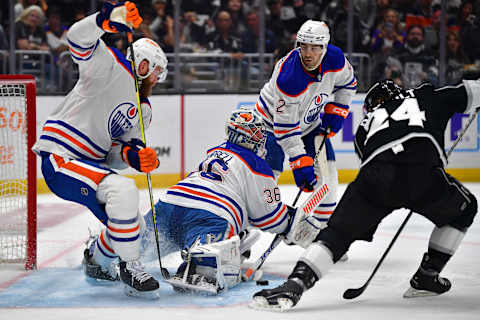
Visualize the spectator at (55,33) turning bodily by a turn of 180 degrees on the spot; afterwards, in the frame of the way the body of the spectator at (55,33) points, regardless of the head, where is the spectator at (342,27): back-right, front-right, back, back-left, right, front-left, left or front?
right

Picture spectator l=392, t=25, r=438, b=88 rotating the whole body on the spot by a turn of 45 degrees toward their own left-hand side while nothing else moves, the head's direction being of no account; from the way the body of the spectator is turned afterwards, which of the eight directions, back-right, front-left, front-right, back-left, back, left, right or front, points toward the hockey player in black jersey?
front-right

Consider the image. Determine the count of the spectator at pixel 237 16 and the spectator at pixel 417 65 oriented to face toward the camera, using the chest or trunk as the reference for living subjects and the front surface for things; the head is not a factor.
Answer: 2

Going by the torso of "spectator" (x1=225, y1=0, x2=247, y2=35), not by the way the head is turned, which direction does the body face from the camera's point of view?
toward the camera

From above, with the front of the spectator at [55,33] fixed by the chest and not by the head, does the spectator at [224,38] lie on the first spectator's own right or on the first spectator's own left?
on the first spectator's own left

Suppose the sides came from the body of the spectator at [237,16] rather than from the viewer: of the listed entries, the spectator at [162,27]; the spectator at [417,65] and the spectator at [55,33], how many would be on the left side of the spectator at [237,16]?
1

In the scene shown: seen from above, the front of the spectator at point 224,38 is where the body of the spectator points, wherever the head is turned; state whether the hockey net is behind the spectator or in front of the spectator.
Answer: in front

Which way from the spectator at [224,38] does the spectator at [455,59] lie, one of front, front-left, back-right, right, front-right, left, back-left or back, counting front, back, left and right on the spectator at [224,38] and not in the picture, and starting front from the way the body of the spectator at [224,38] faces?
left

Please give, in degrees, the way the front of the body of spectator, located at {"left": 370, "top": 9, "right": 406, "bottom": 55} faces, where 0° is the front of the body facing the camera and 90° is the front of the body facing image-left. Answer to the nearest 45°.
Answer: approximately 0°

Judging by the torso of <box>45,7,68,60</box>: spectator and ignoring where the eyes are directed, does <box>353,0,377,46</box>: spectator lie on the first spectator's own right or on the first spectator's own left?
on the first spectator's own left

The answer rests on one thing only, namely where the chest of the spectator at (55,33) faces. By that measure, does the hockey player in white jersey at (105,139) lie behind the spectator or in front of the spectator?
in front

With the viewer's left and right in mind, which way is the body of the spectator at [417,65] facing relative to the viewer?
facing the viewer
